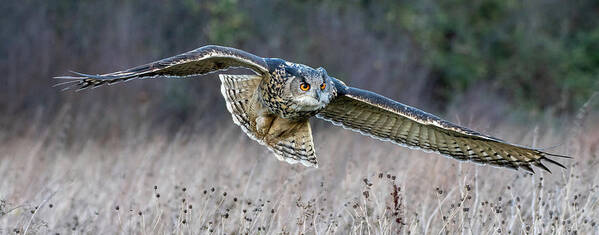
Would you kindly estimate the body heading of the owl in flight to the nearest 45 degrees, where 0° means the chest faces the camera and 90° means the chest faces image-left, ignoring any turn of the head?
approximately 315°
